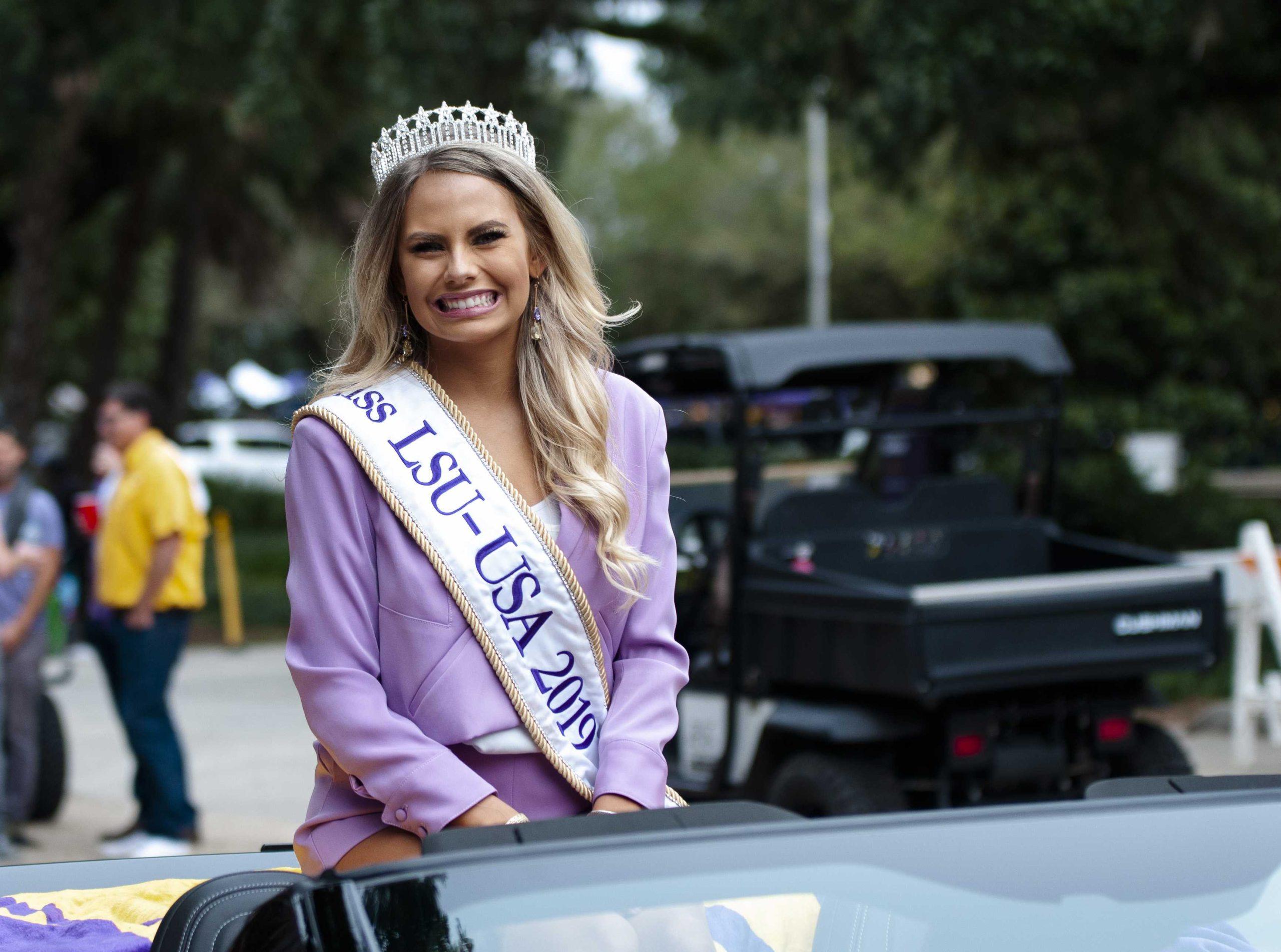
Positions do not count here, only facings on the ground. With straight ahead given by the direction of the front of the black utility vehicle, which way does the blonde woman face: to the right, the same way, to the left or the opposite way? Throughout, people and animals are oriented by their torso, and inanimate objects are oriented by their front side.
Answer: the opposite way

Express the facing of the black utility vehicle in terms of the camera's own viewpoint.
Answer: facing away from the viewer and to the left of the viewer

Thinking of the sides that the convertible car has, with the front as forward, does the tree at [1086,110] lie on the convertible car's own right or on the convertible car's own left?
on the convertible car's own left

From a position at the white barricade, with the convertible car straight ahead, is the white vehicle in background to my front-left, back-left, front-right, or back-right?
back-right

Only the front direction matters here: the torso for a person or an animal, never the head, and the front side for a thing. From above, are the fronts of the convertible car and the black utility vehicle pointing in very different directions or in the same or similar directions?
very different directions

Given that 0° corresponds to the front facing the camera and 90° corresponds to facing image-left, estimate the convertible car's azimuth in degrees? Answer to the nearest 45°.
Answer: approximately 315°

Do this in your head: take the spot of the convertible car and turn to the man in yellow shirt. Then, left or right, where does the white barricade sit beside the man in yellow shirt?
right
